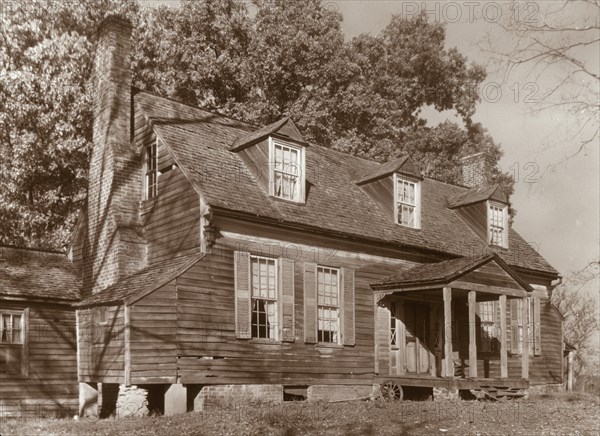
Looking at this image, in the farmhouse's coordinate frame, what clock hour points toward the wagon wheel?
The wagon wheel is roughly at 10 o'clock from the farmhouse.

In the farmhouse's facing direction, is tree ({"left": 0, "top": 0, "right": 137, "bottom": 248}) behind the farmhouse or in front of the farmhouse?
behind

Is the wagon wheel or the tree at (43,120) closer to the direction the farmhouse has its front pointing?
the wagon wheel
